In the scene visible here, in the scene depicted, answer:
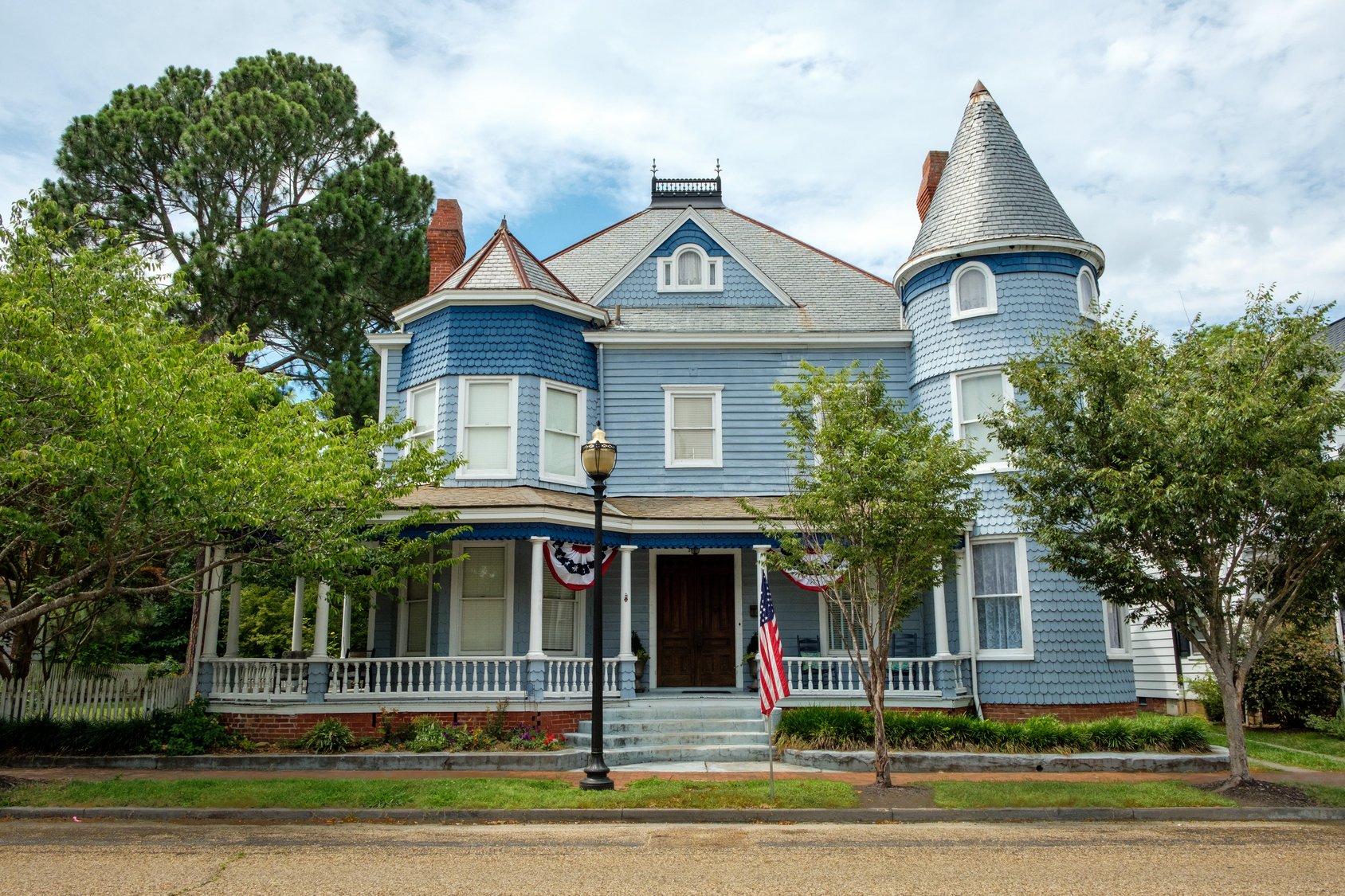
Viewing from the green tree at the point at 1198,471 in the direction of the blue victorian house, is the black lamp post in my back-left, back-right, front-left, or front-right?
front-left

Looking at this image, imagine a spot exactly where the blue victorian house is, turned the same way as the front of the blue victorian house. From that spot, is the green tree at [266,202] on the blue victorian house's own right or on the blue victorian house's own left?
on the blue victorian house's own right

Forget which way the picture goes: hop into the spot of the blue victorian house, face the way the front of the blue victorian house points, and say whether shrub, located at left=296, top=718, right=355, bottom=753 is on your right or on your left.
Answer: on your right

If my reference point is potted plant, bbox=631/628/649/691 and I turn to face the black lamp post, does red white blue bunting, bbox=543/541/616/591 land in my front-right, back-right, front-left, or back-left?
front-right

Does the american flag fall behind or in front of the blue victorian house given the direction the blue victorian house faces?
in front

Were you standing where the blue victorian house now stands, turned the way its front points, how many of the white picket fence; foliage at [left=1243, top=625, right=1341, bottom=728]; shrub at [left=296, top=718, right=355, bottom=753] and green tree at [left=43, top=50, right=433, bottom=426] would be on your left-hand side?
1

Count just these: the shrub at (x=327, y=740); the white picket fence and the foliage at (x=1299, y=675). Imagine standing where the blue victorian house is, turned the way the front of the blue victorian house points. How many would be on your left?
1

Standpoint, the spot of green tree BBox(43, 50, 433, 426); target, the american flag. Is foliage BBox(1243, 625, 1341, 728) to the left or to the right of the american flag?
left

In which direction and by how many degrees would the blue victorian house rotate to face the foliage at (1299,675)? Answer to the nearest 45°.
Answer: approximately 90° to its left

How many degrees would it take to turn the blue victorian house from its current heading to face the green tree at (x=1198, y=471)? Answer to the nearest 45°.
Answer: approximately 45° to its left

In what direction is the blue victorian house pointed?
toward the camera

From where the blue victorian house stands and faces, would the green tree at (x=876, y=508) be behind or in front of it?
in front

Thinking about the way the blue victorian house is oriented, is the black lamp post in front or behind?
in front

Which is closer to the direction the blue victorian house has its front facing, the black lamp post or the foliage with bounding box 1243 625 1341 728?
the black lamp post
